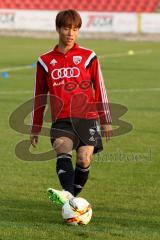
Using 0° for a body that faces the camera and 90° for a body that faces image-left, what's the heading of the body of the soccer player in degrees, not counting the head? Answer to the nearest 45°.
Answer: approximately 0°
